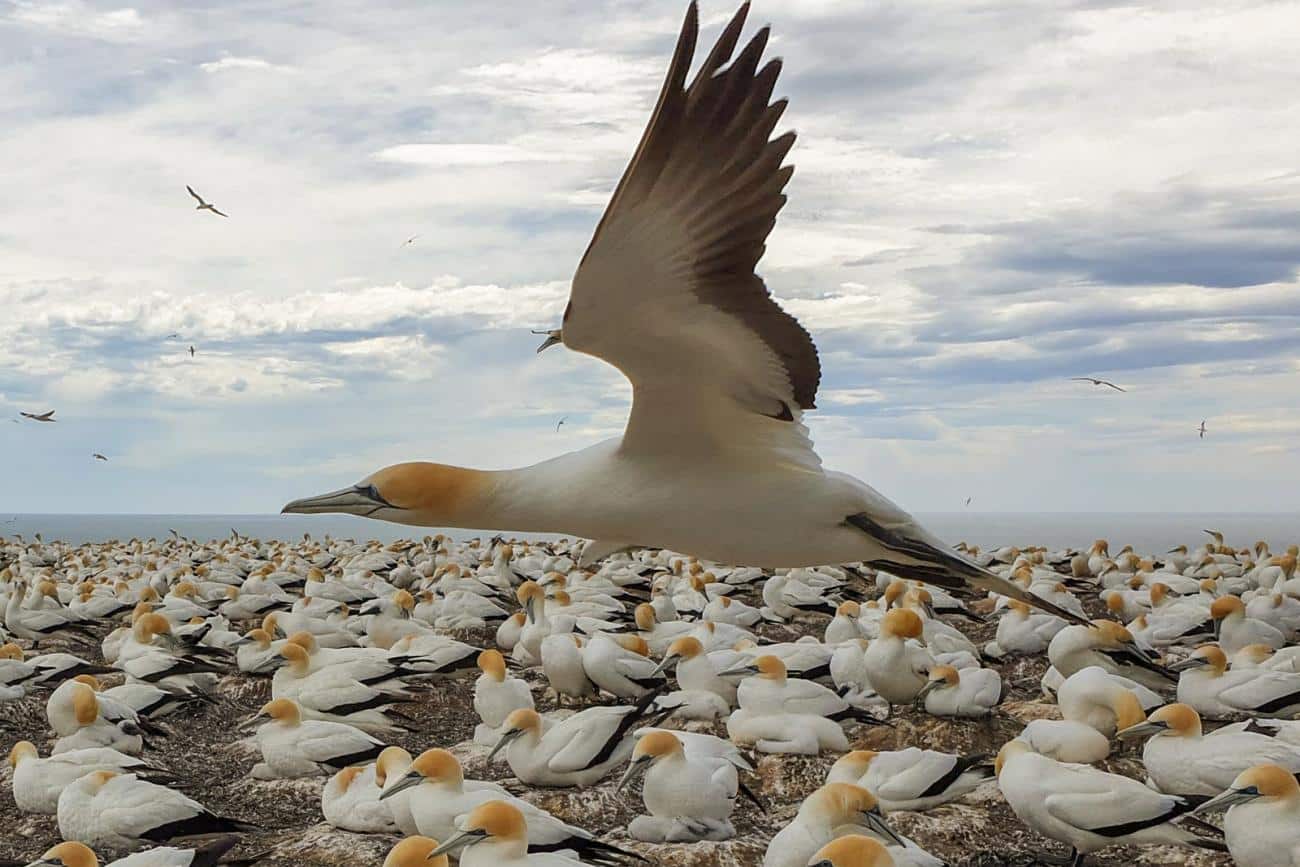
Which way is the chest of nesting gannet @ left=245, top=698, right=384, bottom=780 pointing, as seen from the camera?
to the viewer's left

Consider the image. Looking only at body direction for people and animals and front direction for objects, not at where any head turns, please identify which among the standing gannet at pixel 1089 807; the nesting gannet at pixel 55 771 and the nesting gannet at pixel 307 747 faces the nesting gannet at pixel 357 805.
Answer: the standing gannet at pixel 1089 807

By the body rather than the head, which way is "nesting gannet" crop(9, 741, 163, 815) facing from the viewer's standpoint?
to the viewer's left

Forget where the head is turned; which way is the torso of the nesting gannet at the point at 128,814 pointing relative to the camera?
to the viewer's left

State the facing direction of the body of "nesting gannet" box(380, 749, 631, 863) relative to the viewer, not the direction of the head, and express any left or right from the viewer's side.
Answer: facing to the left of the viewer

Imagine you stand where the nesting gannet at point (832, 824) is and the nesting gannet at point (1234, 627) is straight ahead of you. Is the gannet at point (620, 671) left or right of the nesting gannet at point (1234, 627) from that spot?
left

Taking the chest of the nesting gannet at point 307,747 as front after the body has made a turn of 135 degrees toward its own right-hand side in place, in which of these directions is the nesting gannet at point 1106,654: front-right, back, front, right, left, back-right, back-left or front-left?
front-right

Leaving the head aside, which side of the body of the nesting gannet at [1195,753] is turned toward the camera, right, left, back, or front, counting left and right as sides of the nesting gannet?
left

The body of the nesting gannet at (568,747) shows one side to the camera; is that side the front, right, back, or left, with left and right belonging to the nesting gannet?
left

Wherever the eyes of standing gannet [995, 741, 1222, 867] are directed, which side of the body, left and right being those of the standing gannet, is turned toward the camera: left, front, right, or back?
left

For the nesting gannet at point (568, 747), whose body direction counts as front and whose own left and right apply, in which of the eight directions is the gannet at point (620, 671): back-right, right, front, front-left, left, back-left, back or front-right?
right

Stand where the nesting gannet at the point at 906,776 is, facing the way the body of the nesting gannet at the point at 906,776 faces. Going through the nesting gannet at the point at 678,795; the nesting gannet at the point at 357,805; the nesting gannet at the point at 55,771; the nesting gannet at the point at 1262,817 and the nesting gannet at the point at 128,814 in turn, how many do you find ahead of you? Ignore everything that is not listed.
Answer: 4
